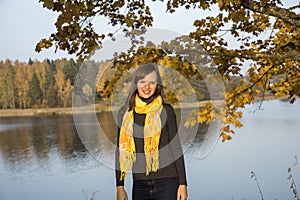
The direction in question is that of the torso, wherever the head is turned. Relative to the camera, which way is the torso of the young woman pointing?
toward the camera

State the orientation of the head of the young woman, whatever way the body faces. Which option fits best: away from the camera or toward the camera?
toward the camera
